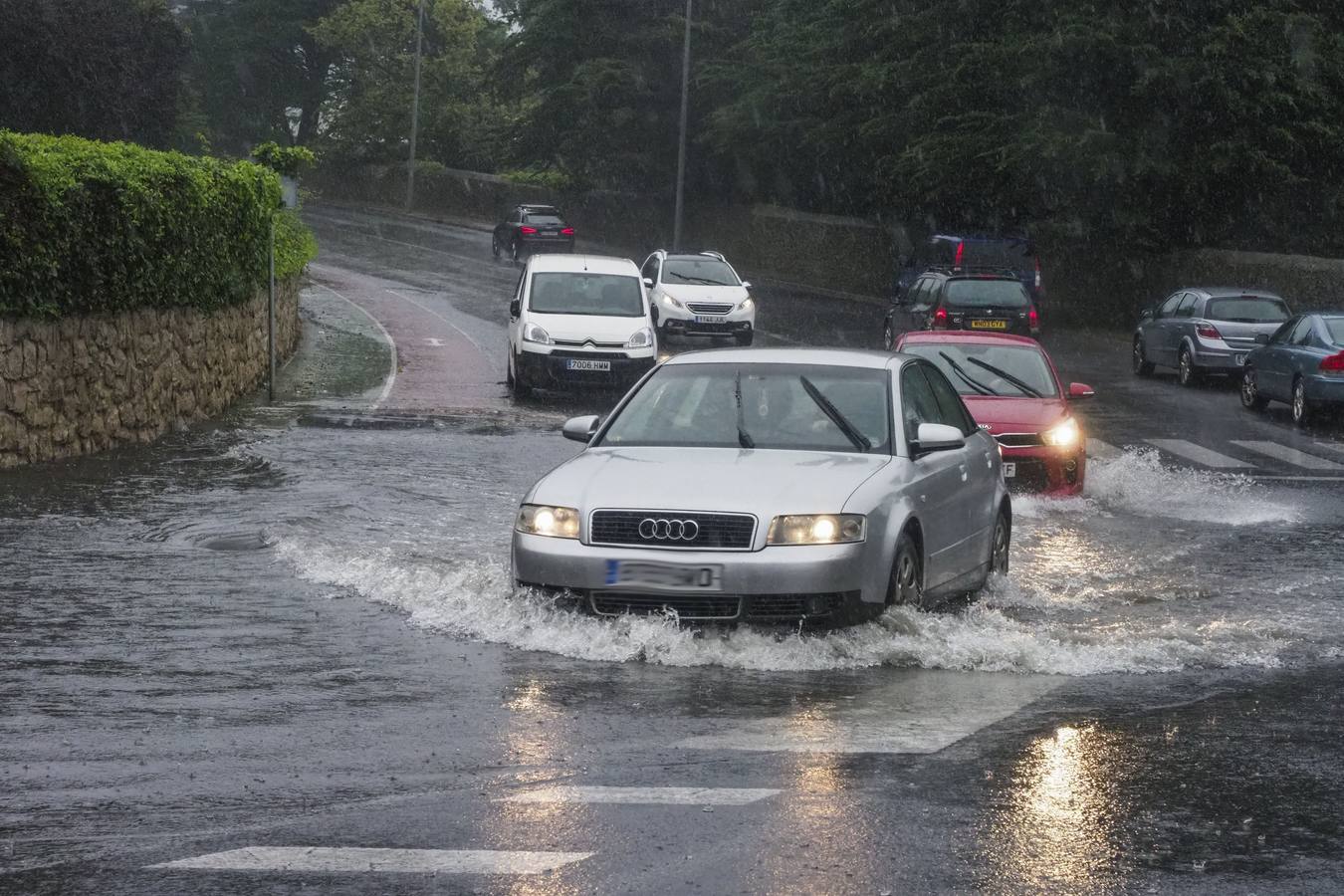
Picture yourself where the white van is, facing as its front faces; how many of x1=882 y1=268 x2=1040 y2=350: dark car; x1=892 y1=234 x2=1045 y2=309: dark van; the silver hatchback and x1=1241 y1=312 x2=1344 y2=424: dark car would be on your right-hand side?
0

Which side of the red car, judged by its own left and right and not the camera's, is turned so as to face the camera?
front

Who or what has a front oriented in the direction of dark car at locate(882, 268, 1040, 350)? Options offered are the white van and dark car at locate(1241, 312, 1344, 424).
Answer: dark car at locate(1241, 312, 1344, 424)

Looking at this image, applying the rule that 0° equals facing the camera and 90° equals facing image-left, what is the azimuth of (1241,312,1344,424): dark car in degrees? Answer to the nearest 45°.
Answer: approximately 135°

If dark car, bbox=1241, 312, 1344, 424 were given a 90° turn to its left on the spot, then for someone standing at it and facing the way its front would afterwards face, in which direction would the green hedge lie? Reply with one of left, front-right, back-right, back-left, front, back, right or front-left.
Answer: front

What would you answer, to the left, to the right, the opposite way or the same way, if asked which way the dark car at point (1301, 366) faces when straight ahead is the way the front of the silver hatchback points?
the same way

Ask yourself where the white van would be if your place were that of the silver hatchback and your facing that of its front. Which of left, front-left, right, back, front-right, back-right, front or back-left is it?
left

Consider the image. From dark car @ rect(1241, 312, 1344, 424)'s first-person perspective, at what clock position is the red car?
The red car is roughly at 8 o'clock from the dark car.

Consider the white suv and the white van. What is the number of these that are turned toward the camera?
2

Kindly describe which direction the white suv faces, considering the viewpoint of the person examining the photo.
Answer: facing the viewer

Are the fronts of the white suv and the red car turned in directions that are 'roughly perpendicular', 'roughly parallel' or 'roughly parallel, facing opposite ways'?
roughly parallel

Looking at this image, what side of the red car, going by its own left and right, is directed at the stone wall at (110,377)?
right

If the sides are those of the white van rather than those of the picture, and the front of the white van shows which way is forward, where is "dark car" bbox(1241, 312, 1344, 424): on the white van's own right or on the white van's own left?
on the white van's own left

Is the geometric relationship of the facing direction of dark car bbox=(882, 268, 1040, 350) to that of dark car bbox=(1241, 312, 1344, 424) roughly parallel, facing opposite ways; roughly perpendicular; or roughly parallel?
roughly parallel

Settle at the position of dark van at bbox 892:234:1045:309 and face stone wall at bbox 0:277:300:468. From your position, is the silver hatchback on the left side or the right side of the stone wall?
left

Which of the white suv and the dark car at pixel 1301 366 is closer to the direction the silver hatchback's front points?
the white suv
